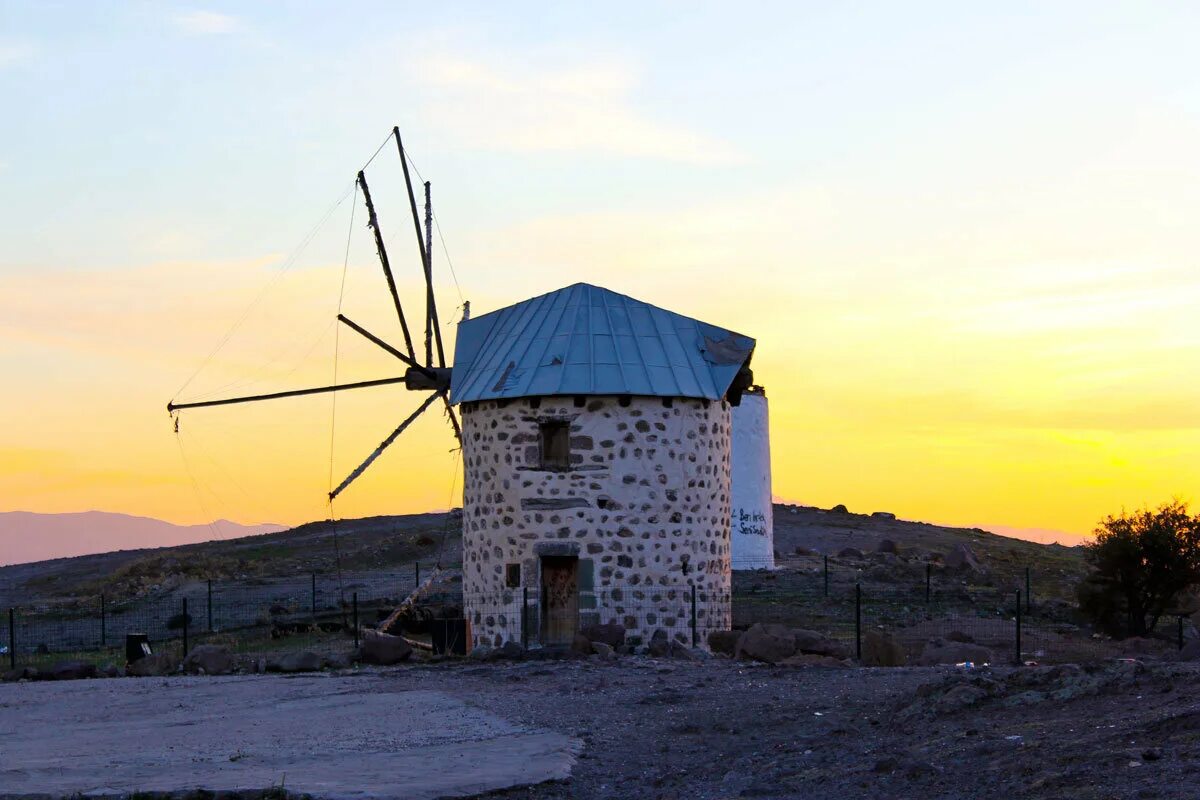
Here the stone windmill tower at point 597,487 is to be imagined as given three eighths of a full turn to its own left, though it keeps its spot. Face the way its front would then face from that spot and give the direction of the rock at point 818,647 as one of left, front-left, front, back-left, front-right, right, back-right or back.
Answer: right

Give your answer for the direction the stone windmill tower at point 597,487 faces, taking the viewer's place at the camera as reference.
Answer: facing the viewer

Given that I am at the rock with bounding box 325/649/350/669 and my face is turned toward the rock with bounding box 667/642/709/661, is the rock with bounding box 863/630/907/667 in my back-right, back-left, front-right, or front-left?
front-right

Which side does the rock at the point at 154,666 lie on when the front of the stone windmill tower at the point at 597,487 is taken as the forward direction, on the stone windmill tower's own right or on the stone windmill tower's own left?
on the stone windmill tower's own right

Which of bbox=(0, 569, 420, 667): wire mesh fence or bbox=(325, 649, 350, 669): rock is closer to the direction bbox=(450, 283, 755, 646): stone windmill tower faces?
the rock

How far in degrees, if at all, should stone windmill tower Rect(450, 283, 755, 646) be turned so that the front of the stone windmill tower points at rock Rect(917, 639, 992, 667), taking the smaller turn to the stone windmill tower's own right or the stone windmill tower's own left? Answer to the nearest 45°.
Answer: approximately 45° to the stone windmill tower's own left

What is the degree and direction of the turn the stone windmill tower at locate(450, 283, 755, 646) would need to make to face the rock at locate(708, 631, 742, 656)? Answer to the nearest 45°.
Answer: approximately 45° to its left

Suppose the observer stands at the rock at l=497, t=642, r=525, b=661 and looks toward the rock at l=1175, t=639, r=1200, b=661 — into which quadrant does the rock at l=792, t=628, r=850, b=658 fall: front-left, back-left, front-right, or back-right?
front-left

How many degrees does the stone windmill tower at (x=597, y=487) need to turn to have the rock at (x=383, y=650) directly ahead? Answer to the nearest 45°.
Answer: approximately 45° to its right
